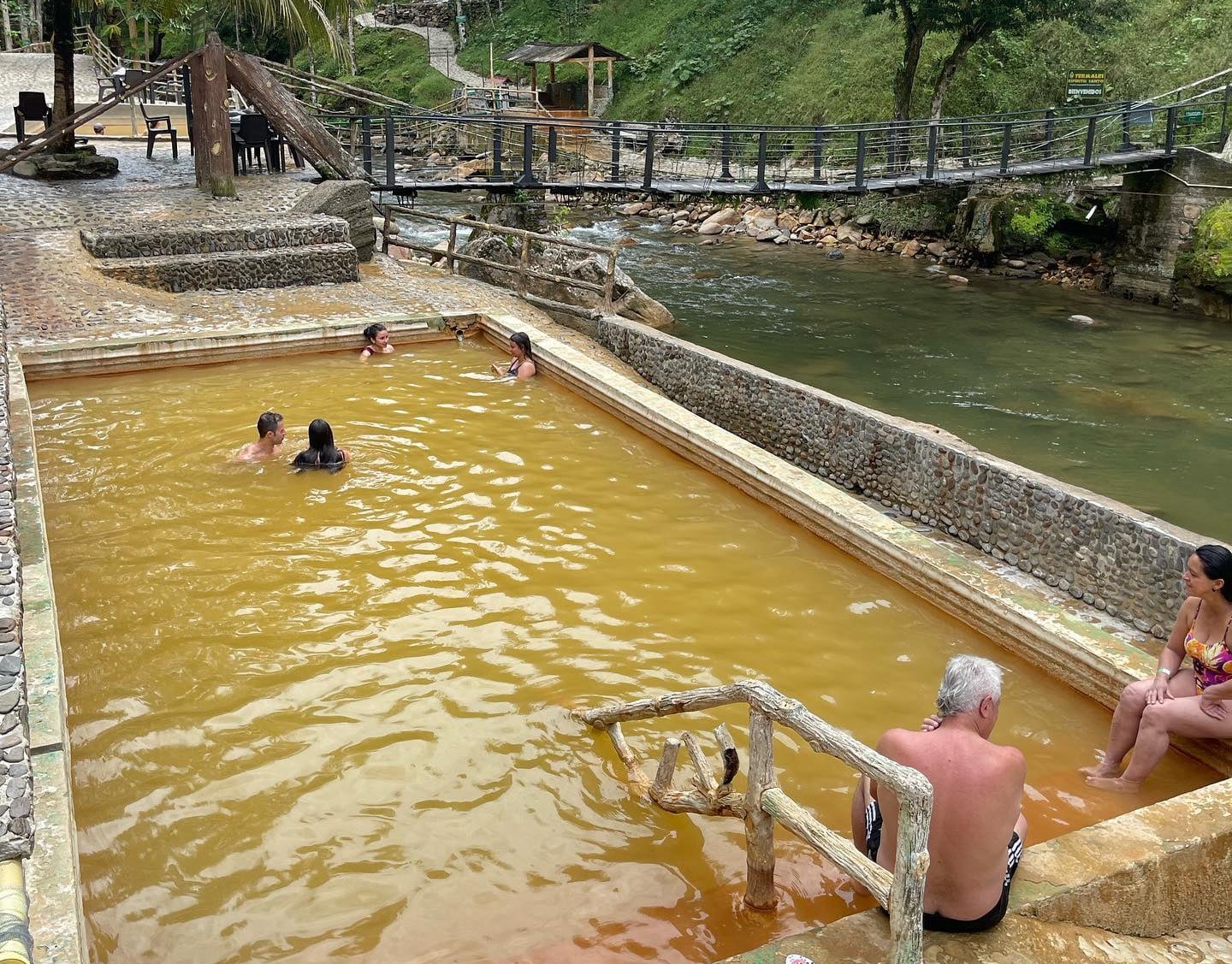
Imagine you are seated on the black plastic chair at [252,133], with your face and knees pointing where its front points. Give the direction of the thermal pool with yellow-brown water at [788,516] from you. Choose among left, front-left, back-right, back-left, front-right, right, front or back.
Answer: back

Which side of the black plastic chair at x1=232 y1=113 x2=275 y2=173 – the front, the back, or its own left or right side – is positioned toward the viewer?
back

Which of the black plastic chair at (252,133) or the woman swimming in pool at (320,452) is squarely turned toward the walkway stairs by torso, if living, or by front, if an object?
the woman swimming in pool

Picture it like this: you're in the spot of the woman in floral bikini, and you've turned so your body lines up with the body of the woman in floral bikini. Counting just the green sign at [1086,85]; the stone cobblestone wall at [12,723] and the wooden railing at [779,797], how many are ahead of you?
2

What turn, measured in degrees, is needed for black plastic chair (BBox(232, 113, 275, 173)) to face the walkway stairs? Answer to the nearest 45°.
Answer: approximately 180°

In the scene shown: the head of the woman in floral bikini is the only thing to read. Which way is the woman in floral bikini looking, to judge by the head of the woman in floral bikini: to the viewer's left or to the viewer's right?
to the viewer's left

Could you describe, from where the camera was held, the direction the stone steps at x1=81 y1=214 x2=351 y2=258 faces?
facing the viewer

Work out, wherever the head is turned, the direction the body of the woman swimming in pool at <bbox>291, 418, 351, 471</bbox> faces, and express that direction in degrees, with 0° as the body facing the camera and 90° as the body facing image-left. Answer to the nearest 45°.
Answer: approximately 180°

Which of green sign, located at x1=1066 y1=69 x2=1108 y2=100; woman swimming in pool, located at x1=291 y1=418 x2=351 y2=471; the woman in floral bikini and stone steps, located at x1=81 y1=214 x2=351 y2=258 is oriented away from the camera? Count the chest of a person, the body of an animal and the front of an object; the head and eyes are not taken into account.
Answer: the woman swimming in pool

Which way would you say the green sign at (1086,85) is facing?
toward the camera

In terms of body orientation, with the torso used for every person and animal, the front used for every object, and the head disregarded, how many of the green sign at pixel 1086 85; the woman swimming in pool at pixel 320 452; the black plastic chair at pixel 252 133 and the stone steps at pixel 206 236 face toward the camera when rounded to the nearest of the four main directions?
2

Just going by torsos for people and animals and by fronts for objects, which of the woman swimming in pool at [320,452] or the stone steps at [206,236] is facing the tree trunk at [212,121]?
the woman swimming in pool

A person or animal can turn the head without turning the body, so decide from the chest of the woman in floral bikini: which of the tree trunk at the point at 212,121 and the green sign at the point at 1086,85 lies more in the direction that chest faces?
the tree trunk

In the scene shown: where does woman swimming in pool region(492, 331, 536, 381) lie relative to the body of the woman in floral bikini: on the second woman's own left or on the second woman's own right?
on the second woman's own right

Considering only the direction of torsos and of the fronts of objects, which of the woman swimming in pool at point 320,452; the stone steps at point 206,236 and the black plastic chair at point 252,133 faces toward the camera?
the stone steps

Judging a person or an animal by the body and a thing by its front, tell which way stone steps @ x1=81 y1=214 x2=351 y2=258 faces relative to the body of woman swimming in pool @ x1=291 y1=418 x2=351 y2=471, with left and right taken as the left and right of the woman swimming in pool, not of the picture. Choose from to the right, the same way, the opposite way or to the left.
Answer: the opposite way
